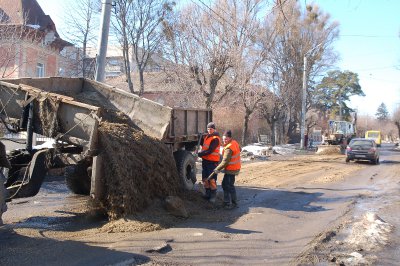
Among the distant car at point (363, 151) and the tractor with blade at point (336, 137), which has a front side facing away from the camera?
the distant car

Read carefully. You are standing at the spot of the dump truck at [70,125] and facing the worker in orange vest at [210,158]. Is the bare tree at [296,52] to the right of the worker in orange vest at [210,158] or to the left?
left

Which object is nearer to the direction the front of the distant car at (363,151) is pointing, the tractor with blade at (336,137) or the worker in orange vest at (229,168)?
the tractor with blade

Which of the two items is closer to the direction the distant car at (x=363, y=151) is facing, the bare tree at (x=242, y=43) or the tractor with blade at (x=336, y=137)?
the tractor with blade

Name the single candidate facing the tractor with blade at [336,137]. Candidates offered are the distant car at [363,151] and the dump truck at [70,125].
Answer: the distant car

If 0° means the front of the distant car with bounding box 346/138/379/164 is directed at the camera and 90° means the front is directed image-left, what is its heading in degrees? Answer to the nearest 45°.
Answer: approximately 180°

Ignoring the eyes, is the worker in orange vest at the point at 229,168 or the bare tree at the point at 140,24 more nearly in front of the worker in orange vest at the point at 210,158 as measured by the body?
the worker in orange vest
